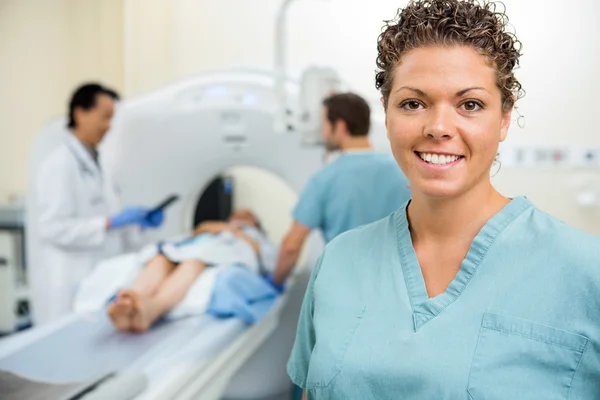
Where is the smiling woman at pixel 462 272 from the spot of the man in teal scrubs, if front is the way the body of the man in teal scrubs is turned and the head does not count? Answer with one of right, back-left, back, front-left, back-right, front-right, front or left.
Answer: back-left

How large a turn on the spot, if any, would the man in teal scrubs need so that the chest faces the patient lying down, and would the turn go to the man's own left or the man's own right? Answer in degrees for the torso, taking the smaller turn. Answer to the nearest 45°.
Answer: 0° — they already face them

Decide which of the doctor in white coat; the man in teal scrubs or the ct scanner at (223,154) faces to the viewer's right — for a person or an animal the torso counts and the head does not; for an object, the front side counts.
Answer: the doctor in white coat

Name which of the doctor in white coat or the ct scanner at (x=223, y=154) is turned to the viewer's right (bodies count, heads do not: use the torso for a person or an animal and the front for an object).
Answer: the doctor in white coat

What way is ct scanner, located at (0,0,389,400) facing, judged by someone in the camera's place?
facing the viewer and to the left of the viewer

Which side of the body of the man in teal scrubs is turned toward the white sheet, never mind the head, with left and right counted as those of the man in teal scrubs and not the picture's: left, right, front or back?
left

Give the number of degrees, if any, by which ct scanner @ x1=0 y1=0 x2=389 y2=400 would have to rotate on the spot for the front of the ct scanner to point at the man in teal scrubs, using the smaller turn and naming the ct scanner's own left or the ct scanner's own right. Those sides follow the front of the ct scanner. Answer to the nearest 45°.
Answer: approximately 90° to the ct scanner's own left

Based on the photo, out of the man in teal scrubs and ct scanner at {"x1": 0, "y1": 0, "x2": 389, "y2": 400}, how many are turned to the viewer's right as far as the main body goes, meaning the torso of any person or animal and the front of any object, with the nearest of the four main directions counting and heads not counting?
0

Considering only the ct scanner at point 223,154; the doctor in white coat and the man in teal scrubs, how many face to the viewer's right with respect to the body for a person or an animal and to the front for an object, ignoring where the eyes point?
1

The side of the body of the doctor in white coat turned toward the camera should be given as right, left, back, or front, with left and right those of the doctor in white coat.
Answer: right

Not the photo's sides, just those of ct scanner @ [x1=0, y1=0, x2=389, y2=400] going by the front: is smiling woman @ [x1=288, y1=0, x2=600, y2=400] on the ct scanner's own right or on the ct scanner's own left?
on the ct scanner's own left

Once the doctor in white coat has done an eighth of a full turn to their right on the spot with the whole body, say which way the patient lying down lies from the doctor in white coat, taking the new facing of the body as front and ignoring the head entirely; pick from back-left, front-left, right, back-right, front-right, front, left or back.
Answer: front

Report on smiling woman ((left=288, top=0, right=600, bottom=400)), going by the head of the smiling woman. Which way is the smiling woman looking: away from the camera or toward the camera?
toward the camera

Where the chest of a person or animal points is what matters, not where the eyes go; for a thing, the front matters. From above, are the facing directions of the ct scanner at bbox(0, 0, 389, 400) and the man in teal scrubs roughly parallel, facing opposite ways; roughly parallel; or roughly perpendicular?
roughly perpendicular

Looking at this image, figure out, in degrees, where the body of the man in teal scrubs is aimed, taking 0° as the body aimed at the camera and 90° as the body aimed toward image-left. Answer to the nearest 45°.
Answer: approximately 135°

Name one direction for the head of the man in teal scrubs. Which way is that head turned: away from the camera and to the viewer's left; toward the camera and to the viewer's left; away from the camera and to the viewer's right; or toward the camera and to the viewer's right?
away from the camera and to the viewer's left

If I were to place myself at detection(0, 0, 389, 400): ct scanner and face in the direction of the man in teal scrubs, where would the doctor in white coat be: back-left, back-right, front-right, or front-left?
back-right
